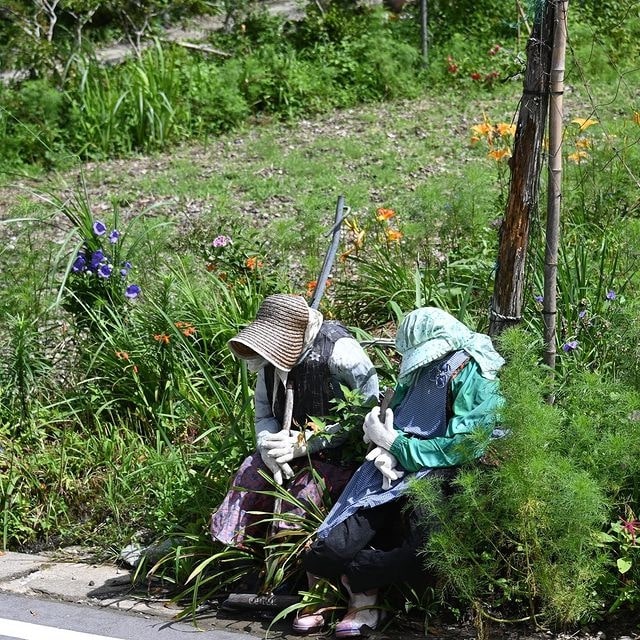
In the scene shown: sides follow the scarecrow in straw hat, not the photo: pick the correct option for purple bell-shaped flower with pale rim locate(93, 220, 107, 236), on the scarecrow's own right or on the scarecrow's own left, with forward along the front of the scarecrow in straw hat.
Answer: on the scarecrow's own right

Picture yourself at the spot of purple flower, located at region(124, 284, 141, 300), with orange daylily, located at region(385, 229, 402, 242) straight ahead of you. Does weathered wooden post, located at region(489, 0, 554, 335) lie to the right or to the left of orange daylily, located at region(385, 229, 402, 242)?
right

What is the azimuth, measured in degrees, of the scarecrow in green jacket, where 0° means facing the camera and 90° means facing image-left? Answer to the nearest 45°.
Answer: approximately 45°

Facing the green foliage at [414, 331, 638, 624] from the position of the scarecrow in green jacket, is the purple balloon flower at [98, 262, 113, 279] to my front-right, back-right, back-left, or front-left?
back-left

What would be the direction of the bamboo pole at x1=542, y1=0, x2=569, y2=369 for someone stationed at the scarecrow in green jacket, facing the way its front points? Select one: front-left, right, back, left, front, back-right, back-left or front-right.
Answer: back

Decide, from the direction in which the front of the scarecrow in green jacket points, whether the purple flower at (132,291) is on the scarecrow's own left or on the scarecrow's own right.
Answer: on the scarecrow's own right

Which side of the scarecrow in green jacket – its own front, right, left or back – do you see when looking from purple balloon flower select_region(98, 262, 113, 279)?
right

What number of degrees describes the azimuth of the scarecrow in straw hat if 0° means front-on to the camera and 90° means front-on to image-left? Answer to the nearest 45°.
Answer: approximately 45°

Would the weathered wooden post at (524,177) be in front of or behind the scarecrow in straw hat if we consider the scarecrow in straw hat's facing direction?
behind

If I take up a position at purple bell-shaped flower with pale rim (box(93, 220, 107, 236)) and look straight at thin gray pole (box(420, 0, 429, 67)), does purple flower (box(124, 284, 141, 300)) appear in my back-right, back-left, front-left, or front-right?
back-right
